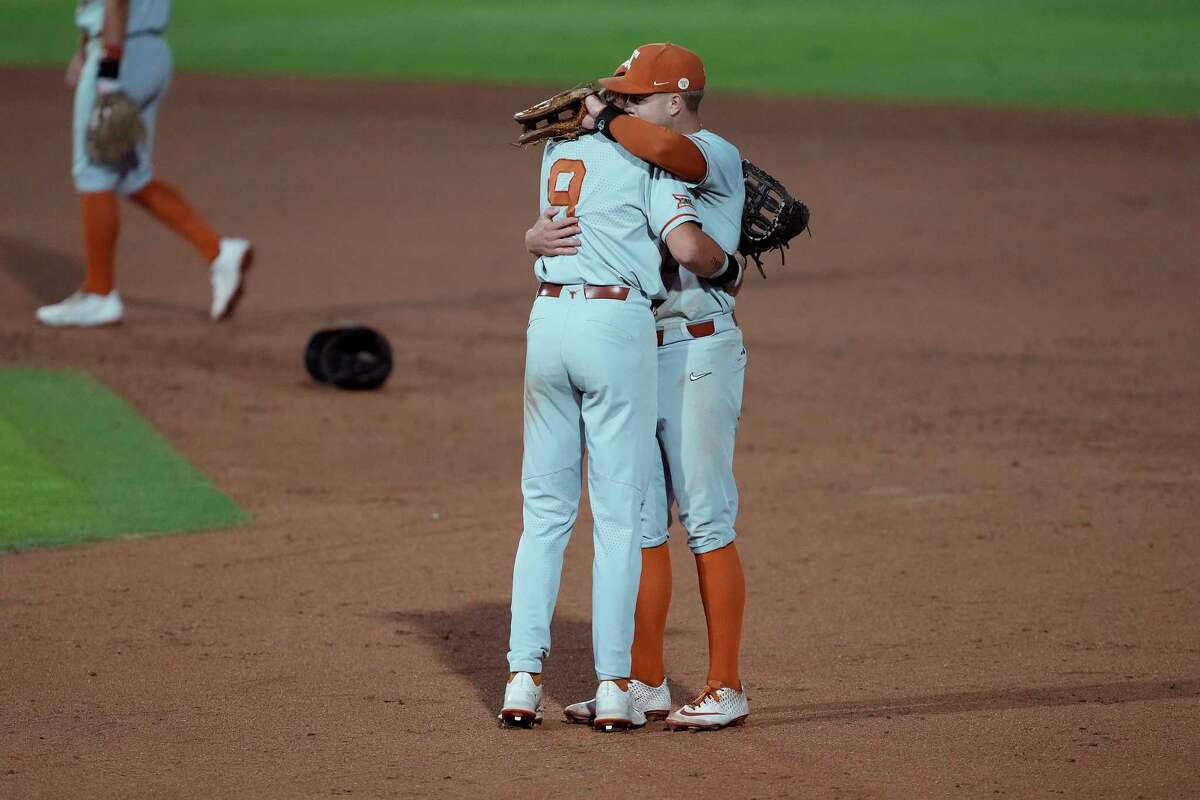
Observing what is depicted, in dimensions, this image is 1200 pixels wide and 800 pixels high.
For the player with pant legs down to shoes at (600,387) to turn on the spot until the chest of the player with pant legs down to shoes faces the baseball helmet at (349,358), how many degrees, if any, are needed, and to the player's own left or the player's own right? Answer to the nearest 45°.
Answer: approximately 45° to the player's own left

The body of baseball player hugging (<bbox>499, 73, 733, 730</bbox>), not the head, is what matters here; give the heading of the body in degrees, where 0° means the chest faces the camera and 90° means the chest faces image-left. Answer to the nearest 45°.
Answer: approximately 225°
